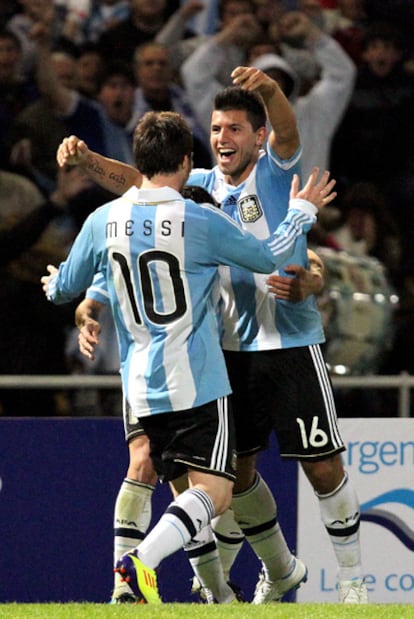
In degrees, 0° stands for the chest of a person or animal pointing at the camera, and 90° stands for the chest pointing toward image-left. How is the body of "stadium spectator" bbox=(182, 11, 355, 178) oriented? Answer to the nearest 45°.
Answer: approximately 0°

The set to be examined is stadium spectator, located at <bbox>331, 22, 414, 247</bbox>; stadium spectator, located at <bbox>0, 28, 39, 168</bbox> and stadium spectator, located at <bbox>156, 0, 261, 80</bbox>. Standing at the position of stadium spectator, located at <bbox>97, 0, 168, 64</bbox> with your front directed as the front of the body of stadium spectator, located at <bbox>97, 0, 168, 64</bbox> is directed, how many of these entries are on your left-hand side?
2

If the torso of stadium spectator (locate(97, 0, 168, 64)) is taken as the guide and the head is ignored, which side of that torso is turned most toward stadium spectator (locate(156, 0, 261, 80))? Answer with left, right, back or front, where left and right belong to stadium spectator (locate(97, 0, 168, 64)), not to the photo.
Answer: left

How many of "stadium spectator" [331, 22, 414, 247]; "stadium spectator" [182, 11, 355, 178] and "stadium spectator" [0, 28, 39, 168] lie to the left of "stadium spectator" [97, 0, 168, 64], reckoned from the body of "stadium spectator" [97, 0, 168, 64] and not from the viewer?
2

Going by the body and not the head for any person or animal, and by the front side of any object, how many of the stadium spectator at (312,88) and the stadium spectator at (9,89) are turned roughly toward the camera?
2

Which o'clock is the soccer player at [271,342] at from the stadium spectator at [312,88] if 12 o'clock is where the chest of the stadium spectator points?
The soccer player is roughly at 12 o'clock from the stadium spectator.
